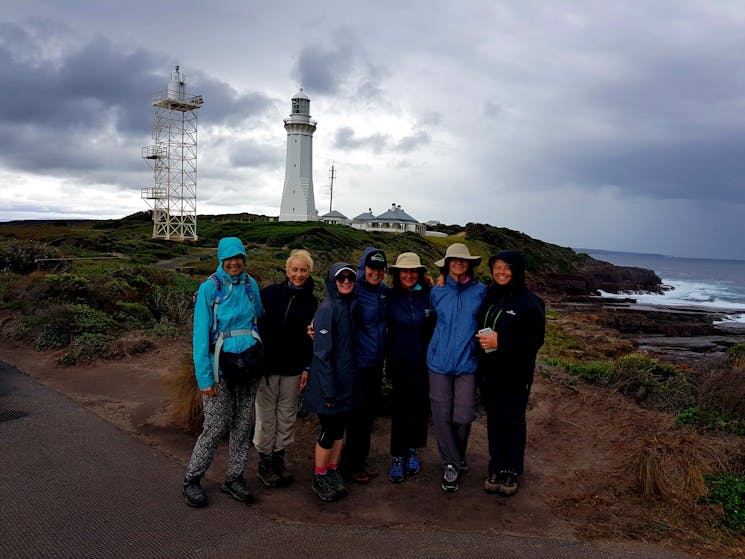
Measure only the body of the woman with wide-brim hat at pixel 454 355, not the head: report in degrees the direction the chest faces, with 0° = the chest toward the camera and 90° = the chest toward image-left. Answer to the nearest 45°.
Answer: approximately 0°

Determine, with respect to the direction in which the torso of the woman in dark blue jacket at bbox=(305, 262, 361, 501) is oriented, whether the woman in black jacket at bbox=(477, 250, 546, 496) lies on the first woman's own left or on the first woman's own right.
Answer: on the first woman's own left

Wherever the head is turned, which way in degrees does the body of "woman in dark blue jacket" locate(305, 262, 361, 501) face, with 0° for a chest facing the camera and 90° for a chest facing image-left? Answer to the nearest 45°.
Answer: approximately 315°

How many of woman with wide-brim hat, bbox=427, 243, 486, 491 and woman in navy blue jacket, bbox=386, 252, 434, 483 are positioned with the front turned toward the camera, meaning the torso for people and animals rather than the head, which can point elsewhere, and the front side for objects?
2

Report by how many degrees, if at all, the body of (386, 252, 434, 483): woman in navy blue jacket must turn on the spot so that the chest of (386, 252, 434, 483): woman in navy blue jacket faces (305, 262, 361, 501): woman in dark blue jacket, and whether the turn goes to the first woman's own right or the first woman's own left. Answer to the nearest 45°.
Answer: approximately 45° to the first woman's own right

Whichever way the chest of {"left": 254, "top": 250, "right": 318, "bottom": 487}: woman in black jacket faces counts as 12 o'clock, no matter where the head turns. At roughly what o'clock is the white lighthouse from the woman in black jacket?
The white lighthouse is roughly at 6 o'clock from the woman in black jacket.

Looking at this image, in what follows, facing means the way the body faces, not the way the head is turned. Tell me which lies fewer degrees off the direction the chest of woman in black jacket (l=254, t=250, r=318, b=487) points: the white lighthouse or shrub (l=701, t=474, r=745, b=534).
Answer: the shrub
